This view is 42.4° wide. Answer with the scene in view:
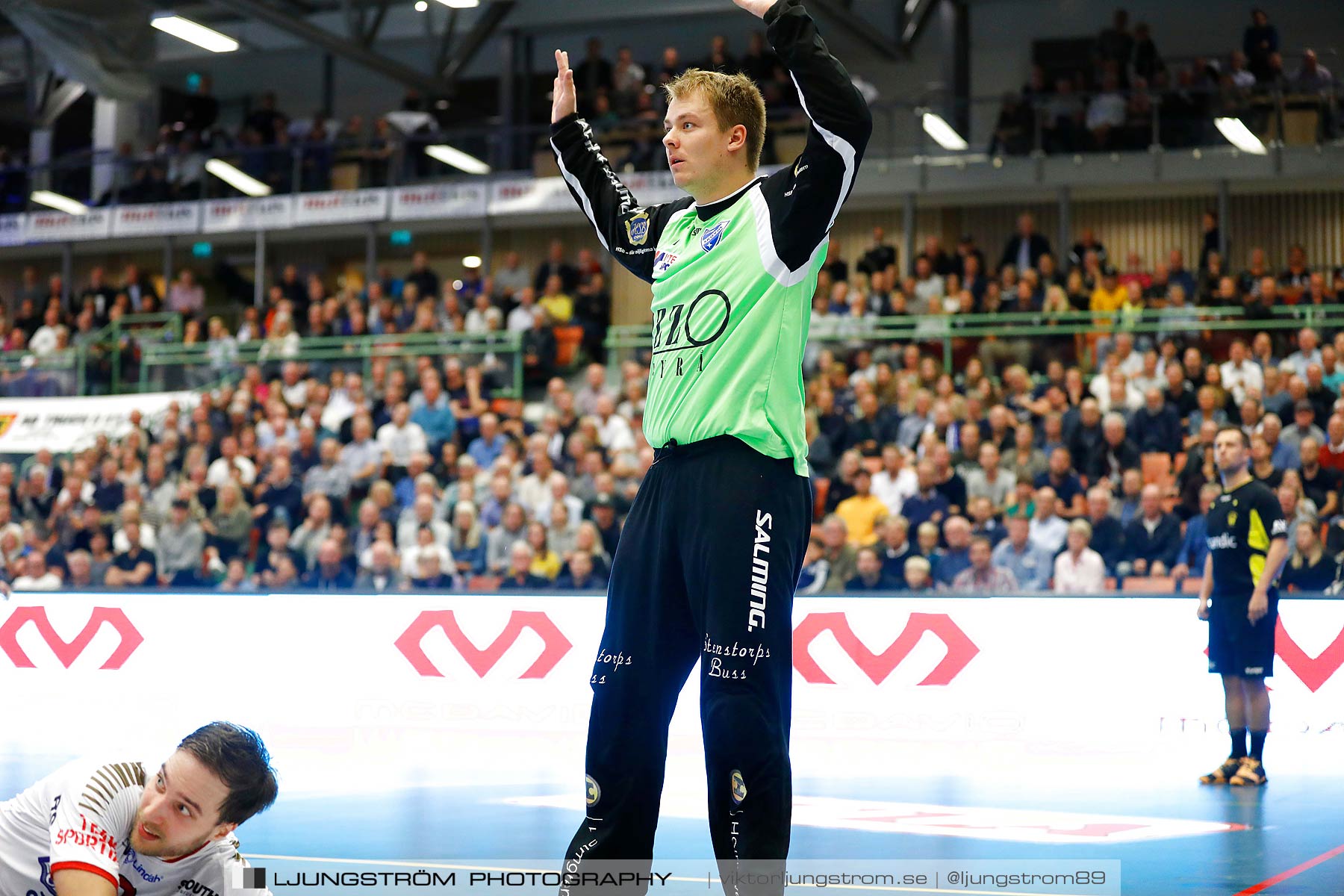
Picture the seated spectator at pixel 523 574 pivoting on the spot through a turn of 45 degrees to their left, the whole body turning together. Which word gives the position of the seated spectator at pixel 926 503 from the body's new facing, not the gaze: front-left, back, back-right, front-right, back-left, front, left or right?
front-left

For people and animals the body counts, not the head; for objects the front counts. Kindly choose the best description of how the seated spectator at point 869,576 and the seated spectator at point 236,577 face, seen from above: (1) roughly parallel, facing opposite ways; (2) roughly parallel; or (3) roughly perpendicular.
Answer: roughly parallel

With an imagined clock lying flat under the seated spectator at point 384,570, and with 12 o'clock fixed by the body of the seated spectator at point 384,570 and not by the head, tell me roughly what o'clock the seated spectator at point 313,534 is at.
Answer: the seated spectator at point 313,534 is roughly at 5 o'clock from the seated spectator at point 384,570.

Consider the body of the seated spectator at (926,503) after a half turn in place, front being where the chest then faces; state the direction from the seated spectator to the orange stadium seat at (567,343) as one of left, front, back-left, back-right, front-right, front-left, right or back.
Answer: front-left

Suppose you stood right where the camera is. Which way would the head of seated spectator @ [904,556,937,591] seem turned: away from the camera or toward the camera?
toward the camera

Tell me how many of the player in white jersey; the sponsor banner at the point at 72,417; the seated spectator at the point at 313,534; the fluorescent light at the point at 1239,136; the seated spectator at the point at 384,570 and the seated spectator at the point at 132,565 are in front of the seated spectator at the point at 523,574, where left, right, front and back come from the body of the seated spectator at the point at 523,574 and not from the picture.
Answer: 1

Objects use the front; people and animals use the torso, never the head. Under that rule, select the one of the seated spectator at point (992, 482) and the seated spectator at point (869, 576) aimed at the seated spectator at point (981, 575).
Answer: the seated spectator at point (992, 482)

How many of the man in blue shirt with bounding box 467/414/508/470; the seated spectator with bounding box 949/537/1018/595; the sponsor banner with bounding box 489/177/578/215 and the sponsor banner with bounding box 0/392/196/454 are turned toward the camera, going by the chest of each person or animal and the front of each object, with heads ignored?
4

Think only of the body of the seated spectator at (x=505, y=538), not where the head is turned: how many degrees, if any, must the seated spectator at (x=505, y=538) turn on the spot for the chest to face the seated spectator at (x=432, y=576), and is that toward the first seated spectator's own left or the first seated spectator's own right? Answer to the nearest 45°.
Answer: approximately 45° to the first seated spectator's own right

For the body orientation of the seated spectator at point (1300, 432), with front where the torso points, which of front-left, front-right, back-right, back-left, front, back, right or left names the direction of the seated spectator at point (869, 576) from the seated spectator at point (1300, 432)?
front-right

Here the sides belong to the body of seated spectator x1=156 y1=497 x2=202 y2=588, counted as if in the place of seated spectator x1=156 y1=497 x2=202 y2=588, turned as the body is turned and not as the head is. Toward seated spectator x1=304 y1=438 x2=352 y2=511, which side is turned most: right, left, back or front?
left

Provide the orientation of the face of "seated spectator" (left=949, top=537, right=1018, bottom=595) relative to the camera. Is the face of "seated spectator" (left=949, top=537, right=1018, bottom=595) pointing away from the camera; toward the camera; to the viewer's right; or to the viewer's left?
toward the camera

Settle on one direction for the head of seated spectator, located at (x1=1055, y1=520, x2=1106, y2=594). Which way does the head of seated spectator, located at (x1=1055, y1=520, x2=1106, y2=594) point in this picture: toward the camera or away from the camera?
toward the camera

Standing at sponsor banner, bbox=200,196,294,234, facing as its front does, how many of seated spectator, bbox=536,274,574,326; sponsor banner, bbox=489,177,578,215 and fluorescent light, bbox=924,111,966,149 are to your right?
0

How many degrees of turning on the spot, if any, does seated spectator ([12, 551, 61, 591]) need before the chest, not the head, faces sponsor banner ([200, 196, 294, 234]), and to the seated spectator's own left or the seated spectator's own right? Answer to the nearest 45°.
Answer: approximately 180°

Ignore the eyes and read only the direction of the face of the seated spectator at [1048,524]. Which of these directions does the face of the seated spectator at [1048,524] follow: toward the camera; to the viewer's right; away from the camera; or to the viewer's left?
toward the camera

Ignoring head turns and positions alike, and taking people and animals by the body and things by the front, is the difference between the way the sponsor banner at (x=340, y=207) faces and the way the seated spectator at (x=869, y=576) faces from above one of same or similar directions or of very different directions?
same or similar directions

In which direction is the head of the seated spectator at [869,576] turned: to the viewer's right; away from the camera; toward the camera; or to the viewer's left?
toward the camera

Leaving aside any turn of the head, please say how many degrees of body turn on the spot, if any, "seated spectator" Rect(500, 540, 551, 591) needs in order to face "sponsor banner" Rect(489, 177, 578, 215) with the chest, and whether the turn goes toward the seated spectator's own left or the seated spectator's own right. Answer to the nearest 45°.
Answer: approximately 180°

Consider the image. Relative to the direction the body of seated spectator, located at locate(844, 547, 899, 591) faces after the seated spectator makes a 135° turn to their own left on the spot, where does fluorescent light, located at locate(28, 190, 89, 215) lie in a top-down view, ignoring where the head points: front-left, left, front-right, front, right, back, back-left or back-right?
left

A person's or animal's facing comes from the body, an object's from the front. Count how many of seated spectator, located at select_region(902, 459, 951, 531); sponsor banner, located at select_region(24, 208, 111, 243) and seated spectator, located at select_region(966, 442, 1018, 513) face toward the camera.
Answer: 3

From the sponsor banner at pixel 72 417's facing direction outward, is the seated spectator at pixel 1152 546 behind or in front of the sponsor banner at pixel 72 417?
in front
